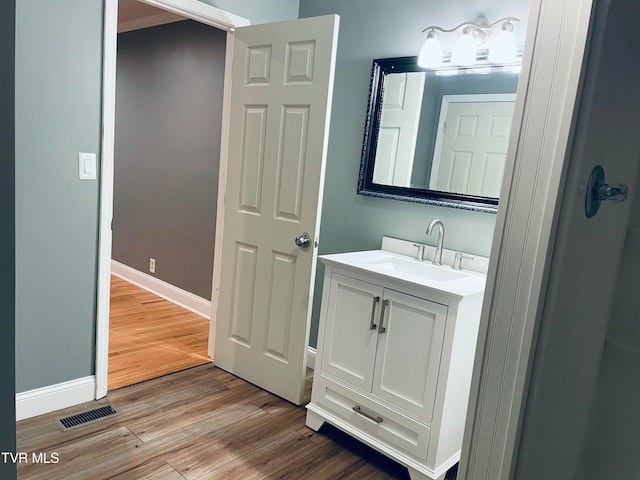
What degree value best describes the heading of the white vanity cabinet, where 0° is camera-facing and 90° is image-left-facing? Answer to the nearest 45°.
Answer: approximately 45°

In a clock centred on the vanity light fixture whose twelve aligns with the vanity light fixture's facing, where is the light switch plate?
The light switch plate is roughly at 1 o'clock from the vanity light fixture.
